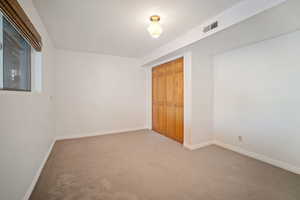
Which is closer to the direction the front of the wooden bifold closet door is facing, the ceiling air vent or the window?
the window

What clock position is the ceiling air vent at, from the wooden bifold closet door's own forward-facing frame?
The ceiling air vent is roughly at 10 o'clock from the wooden bifold closet door.

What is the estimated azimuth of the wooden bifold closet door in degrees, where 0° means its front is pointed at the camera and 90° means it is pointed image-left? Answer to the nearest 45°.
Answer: approximately 45°

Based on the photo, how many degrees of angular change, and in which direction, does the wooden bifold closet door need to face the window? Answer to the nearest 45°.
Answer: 0° — it already faces it

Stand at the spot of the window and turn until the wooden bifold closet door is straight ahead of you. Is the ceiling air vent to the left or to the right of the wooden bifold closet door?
right

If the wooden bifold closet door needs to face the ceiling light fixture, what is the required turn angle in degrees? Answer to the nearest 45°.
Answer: approximately 45° to its left
